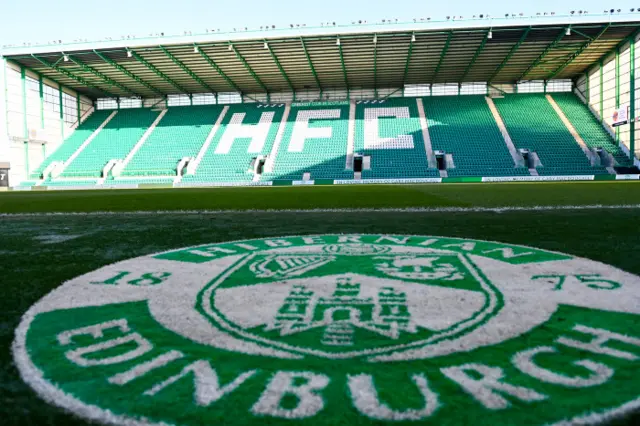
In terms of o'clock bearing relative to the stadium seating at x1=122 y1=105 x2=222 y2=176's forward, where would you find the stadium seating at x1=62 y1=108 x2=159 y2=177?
the stadium seating at x1=62 y1=108 x2=159 y2=177 is roughly at 4 o'clock from the stadium seating at x1=122 y1=105 x2=222 y2=176.

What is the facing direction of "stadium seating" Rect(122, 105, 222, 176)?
toward the camera

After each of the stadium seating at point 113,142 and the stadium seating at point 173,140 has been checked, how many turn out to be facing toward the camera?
2

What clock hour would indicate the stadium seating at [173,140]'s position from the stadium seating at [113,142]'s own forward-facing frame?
the stadium seating at [173,140] is roughly at 10 o'clock from the stadium seating at [113,142].

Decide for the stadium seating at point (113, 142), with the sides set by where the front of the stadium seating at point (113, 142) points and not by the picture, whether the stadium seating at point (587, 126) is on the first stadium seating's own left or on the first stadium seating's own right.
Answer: on the first stadium seating's own left

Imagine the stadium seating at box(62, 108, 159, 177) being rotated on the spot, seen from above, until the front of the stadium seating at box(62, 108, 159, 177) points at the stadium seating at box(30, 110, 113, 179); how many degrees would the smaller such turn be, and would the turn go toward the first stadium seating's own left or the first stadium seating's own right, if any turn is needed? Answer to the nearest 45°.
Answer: approximately 135° to the first stadium seating's own right

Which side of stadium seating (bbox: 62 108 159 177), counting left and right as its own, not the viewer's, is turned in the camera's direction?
front
